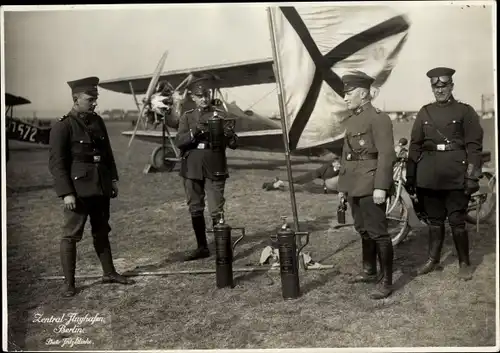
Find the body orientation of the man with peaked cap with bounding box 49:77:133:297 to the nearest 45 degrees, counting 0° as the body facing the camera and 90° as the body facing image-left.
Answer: approximately 315°

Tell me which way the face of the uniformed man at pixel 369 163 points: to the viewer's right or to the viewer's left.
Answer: to the viewer's left

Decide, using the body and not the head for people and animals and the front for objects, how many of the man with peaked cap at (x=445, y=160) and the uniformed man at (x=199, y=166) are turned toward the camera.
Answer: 2

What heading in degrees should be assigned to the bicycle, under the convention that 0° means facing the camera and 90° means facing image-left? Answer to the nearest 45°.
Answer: approximately 45°
